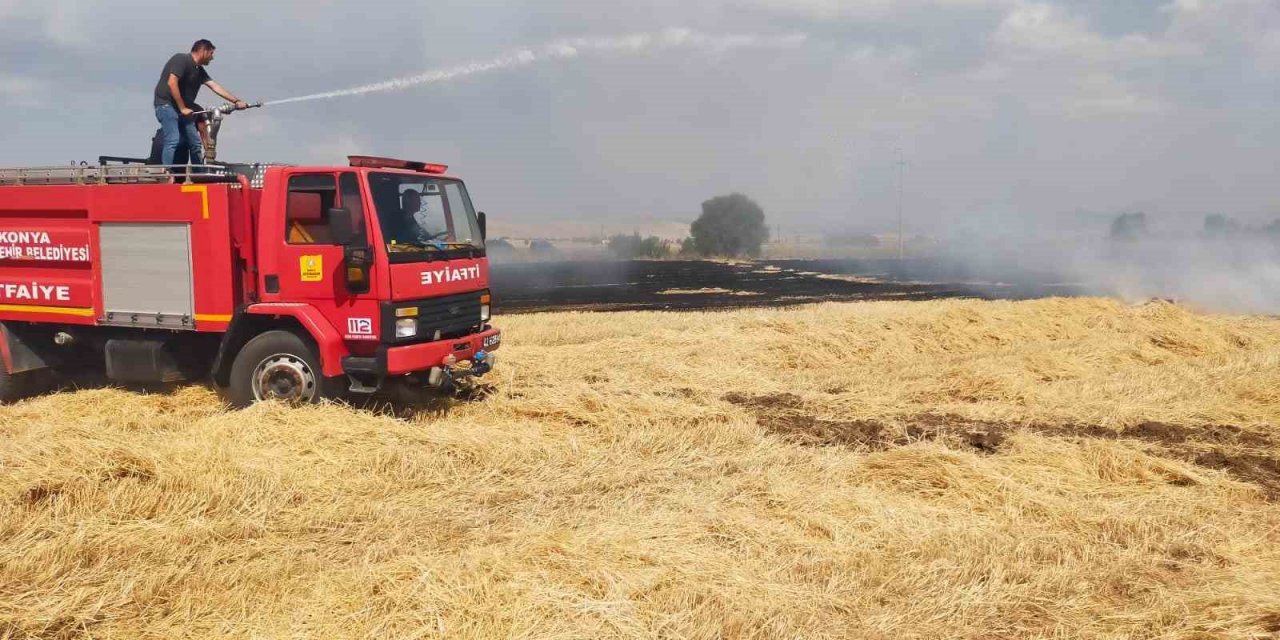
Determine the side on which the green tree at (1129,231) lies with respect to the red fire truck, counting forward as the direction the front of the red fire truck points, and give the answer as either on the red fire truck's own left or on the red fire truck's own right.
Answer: on the red fire truck's own left

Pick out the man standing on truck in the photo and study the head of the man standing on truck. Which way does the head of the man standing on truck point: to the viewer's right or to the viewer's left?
to the viewer's right

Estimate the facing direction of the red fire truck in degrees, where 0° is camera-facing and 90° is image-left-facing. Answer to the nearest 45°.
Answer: approximately 315°
